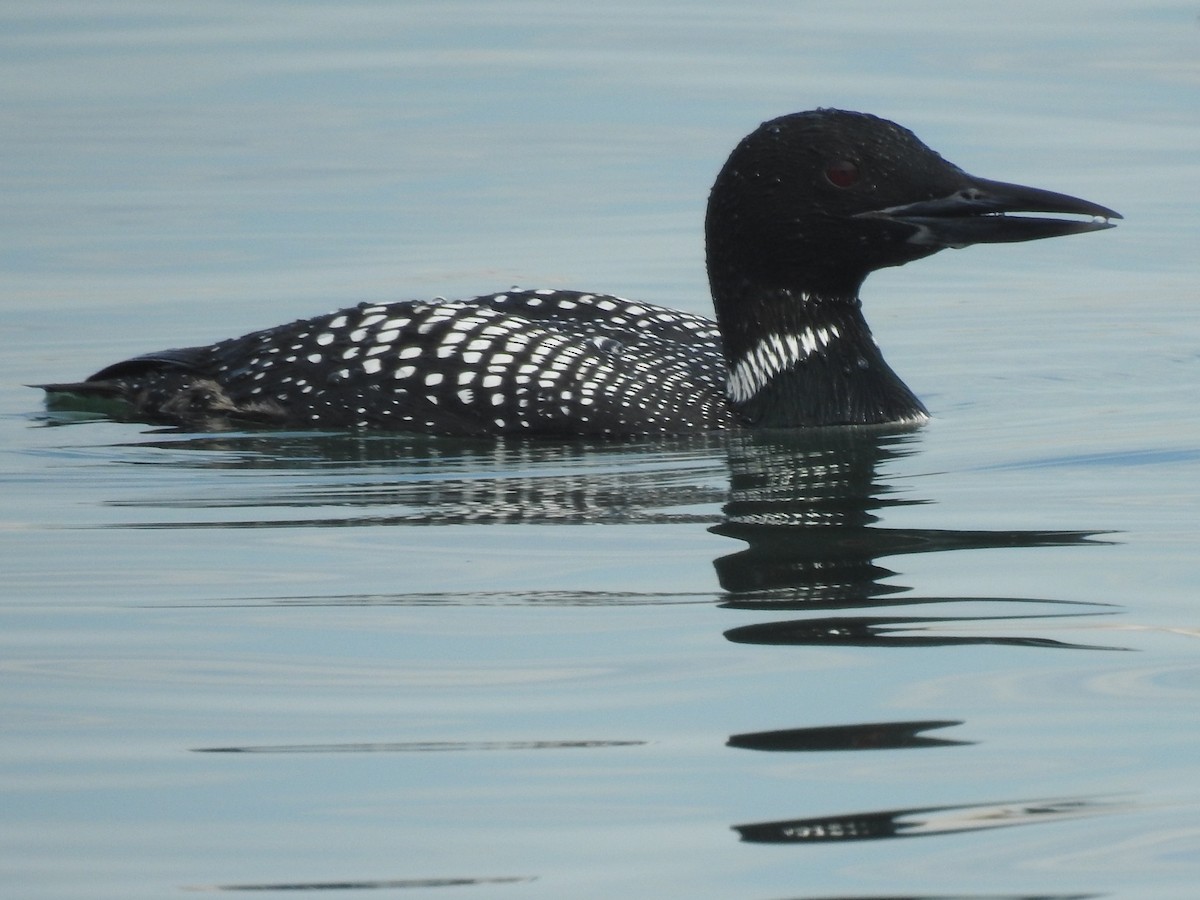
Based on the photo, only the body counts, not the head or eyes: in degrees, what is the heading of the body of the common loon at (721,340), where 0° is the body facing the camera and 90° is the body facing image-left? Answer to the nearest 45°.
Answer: approximately 270°
